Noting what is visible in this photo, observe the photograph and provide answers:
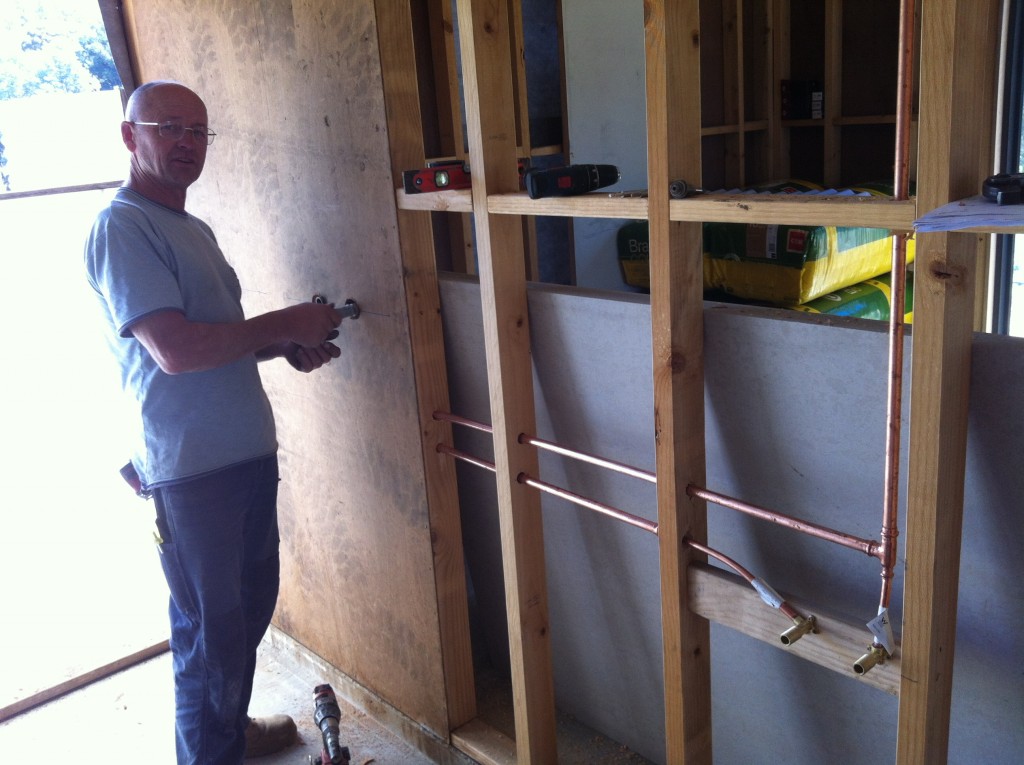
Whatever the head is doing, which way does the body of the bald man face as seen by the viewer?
to the viewer's right

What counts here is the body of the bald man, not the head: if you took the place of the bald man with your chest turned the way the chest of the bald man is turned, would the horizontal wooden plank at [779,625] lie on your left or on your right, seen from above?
on your right

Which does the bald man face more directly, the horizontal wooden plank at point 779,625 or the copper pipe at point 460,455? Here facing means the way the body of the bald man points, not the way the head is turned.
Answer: the copper pipe
